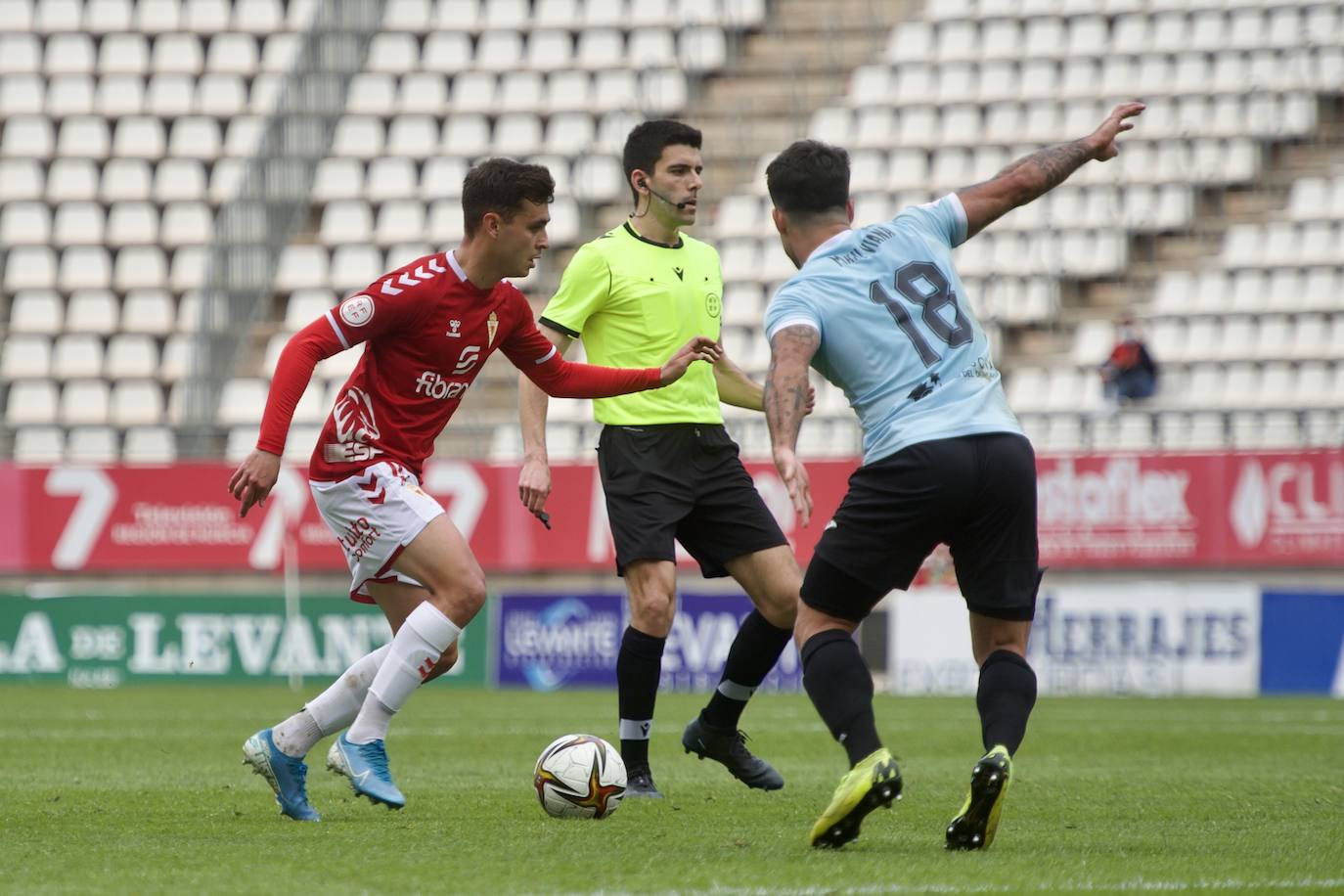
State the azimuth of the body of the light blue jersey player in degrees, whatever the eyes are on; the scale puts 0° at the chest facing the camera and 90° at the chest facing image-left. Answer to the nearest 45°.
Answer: approximately 135°

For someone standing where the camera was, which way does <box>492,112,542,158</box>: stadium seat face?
facing the viewer

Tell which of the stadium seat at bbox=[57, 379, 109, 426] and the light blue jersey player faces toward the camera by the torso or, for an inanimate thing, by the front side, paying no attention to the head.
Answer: the stadium seat

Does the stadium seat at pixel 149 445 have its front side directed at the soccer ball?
yes

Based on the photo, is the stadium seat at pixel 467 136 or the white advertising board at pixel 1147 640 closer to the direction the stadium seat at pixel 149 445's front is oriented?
the white advertising board

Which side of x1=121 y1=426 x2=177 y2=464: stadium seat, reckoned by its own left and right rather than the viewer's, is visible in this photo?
front

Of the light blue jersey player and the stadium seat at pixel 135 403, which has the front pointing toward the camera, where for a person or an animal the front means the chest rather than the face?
the stadium seat

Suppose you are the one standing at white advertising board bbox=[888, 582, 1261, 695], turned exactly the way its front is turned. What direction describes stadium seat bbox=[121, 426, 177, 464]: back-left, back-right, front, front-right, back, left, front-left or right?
right

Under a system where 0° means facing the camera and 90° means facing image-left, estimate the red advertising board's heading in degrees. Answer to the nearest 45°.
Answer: approximately 0°

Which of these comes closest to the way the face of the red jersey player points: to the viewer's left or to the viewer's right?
to the viewer's right

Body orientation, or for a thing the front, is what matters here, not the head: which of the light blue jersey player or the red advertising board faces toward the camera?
the red advertising board

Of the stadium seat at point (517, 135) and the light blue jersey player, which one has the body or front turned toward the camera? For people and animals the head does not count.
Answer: the stadium seat

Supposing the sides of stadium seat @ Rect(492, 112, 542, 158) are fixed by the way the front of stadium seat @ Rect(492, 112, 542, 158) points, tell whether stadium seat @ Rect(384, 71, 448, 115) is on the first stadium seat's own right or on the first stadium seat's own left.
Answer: on the first stadium seat's own right

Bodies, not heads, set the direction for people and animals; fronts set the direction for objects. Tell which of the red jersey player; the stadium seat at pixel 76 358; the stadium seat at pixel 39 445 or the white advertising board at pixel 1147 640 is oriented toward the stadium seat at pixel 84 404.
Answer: the stadium seat at pixel 76 358

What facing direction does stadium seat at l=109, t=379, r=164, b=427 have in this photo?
toward the camera

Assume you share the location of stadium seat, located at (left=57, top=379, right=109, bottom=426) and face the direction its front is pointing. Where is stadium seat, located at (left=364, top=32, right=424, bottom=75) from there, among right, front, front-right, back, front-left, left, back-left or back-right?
back-left

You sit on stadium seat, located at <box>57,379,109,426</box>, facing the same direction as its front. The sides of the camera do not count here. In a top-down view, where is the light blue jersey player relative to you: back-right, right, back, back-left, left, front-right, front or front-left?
front

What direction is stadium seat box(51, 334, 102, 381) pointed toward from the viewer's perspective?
toward the camera

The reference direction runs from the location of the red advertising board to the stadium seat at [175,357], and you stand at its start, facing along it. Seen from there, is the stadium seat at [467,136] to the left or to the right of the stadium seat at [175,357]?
right
